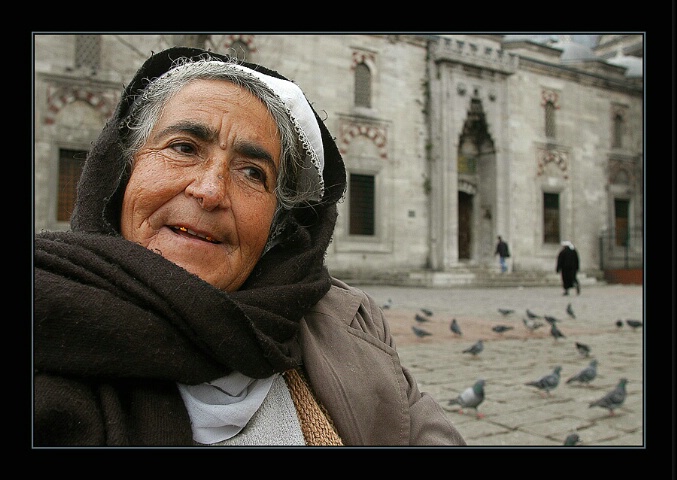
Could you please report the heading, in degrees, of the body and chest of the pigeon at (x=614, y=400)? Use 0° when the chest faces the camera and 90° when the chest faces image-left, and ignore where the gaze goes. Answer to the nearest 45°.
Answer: approximately 270°

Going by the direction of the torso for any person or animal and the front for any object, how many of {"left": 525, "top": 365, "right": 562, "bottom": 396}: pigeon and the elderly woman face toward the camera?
1

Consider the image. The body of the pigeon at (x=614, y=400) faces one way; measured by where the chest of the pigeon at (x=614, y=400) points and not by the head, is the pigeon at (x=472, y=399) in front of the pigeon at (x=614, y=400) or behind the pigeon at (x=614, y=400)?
behind
